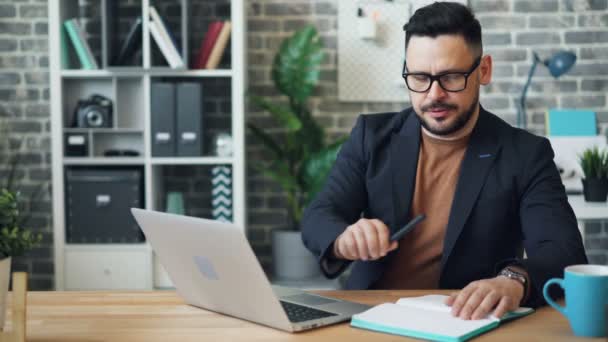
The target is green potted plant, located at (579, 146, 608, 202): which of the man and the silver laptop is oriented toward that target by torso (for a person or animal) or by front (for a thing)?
the silver laptop

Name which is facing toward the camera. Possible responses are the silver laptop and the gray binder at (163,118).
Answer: the gray binder

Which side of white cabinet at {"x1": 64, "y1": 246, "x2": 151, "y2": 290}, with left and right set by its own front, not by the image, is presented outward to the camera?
front

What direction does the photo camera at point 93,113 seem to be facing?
toward the camera

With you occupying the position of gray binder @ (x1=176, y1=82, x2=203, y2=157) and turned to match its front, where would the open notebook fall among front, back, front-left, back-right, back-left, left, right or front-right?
front

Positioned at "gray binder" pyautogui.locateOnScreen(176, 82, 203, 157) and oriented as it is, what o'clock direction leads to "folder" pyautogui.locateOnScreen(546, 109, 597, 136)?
The folder is roughly at 9 o'clock from the gray binder.

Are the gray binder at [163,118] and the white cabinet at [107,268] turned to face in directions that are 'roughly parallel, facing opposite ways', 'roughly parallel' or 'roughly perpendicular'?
roughly parallel

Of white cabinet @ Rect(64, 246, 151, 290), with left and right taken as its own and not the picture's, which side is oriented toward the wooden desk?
front

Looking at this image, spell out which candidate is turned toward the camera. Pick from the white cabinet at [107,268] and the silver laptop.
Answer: the white cabinet

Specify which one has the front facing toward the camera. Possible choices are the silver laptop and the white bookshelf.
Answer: the white bookshelf

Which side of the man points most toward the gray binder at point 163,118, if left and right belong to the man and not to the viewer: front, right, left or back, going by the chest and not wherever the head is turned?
right

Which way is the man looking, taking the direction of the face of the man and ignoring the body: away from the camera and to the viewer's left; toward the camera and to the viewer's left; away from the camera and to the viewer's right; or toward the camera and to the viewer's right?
toward the camera and to the viewer's left

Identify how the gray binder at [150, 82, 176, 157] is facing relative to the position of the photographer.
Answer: facing the viewer

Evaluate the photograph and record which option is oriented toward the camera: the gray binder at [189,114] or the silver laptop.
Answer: the gray binder
